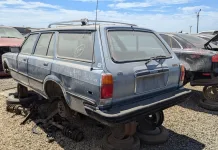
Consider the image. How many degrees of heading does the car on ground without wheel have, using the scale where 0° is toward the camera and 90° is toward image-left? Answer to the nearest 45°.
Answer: approximately 135°

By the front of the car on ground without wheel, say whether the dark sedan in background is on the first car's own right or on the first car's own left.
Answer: on the first car's own right

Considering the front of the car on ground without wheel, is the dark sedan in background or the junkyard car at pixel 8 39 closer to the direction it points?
the junkyard car

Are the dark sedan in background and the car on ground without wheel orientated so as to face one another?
no

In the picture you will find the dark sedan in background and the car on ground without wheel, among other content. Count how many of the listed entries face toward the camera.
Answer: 0

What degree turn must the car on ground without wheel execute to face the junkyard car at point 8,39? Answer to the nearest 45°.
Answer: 0° — it already faces it
